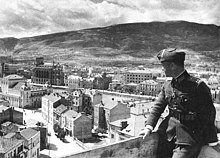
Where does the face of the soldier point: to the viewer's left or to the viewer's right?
to the viewer's left

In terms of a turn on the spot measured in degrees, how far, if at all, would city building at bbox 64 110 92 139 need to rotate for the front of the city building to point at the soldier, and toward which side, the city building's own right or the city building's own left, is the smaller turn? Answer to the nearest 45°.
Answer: approximately 45° to the city building's own left

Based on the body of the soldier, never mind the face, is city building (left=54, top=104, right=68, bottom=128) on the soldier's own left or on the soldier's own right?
on the soldier's own right

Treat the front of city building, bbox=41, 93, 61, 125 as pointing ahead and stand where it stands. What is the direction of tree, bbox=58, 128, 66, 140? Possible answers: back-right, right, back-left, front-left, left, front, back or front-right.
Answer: front-left

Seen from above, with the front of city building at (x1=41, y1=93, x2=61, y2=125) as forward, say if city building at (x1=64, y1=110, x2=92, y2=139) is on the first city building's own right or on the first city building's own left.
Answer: on the first city building's own left

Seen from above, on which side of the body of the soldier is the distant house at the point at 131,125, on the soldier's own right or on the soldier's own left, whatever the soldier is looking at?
on the soldier's own right

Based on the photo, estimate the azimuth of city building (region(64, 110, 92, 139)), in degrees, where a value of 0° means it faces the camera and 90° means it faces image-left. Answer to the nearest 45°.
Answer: approximately 45°
